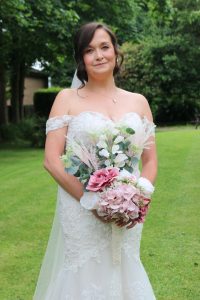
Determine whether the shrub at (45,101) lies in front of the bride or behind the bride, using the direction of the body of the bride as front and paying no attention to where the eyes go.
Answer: behind

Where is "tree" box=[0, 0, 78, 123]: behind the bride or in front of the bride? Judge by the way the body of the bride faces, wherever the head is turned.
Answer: behind

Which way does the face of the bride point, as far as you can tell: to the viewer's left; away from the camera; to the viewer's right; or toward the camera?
toward the camera

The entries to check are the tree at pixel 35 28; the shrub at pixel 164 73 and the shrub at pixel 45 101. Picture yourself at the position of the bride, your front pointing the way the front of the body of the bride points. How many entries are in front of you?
0

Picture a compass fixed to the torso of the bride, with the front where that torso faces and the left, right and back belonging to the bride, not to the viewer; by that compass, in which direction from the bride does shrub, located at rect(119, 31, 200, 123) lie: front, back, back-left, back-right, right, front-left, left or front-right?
back-left

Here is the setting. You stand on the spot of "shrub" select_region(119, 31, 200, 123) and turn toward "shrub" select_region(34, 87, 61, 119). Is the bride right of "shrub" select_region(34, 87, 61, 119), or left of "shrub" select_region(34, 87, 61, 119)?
left

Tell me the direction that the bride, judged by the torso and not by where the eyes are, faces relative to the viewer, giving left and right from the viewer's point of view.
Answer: facing the viewer and to the right of the viewer
